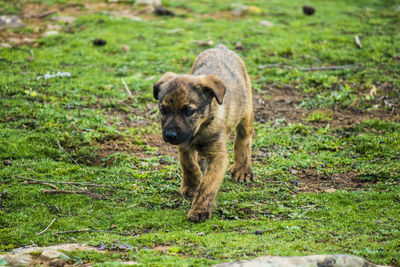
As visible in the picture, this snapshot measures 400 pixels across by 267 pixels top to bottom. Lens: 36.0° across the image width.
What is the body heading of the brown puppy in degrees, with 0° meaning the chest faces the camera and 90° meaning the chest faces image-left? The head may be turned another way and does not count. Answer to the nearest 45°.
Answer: approximately 45°

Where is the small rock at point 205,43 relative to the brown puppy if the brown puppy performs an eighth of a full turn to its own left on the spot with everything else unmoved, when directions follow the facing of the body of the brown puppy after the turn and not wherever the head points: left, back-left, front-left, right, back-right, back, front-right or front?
back

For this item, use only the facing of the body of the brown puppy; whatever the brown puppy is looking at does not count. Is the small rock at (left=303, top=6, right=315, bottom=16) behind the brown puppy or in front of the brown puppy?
behind

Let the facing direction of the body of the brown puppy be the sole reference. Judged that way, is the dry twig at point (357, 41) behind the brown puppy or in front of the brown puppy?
behind

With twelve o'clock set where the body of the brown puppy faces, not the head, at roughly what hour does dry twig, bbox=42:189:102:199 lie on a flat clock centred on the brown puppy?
The dry twig is roughly at 1 o'clock from the brown puppy.

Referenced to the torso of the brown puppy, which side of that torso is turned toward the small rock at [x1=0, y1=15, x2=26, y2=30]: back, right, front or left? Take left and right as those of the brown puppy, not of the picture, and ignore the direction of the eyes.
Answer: right

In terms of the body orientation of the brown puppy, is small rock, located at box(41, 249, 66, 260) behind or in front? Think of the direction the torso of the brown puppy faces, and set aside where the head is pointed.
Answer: in front

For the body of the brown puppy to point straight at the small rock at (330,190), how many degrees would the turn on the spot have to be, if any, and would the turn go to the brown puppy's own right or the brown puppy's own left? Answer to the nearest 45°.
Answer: approximately 135° to the brown puppy's own left

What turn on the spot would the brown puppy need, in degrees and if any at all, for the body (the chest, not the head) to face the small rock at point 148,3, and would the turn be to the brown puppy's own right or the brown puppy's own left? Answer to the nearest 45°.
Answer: approximately 135° to the brown puppy's own right

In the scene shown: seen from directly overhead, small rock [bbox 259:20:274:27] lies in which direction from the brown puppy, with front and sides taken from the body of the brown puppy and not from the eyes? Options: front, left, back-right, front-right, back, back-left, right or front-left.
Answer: back-right
